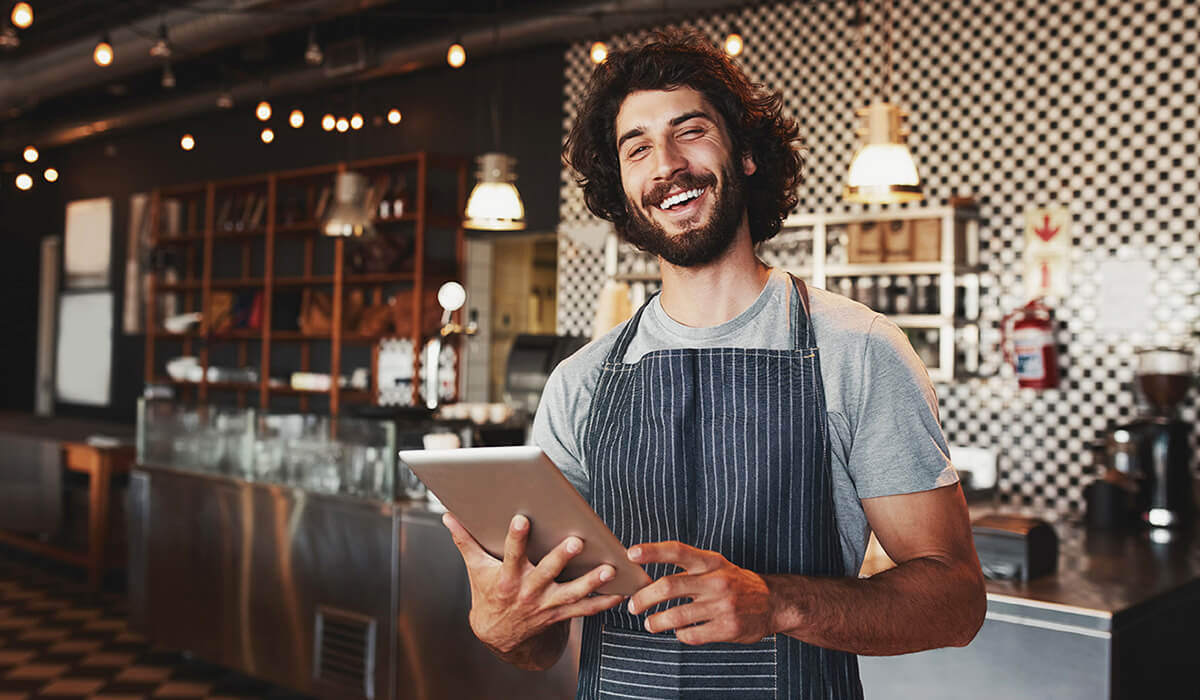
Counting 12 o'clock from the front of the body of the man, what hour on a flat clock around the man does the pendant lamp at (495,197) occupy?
The pendant lamp is roughly at 4 o'clock from the man.

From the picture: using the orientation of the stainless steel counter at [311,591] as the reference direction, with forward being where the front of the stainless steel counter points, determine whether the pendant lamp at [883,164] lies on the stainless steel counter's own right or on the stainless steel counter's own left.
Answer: on the stainless steel counter's own left

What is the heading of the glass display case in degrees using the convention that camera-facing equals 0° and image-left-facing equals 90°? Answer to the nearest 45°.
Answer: approximately 45°

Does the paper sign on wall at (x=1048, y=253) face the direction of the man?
yes

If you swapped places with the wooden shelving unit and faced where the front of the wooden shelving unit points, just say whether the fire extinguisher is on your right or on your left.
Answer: on your left

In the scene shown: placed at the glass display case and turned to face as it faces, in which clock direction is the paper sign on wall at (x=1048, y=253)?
The paper sign on wall is roughly at 8 o'clock from the glass display case.

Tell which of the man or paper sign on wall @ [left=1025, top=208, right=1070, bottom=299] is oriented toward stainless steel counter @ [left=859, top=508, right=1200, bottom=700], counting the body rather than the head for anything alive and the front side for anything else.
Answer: the paper sign on wall

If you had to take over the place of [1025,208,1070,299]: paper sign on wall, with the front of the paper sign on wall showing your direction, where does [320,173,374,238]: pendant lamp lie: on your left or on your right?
on your right
